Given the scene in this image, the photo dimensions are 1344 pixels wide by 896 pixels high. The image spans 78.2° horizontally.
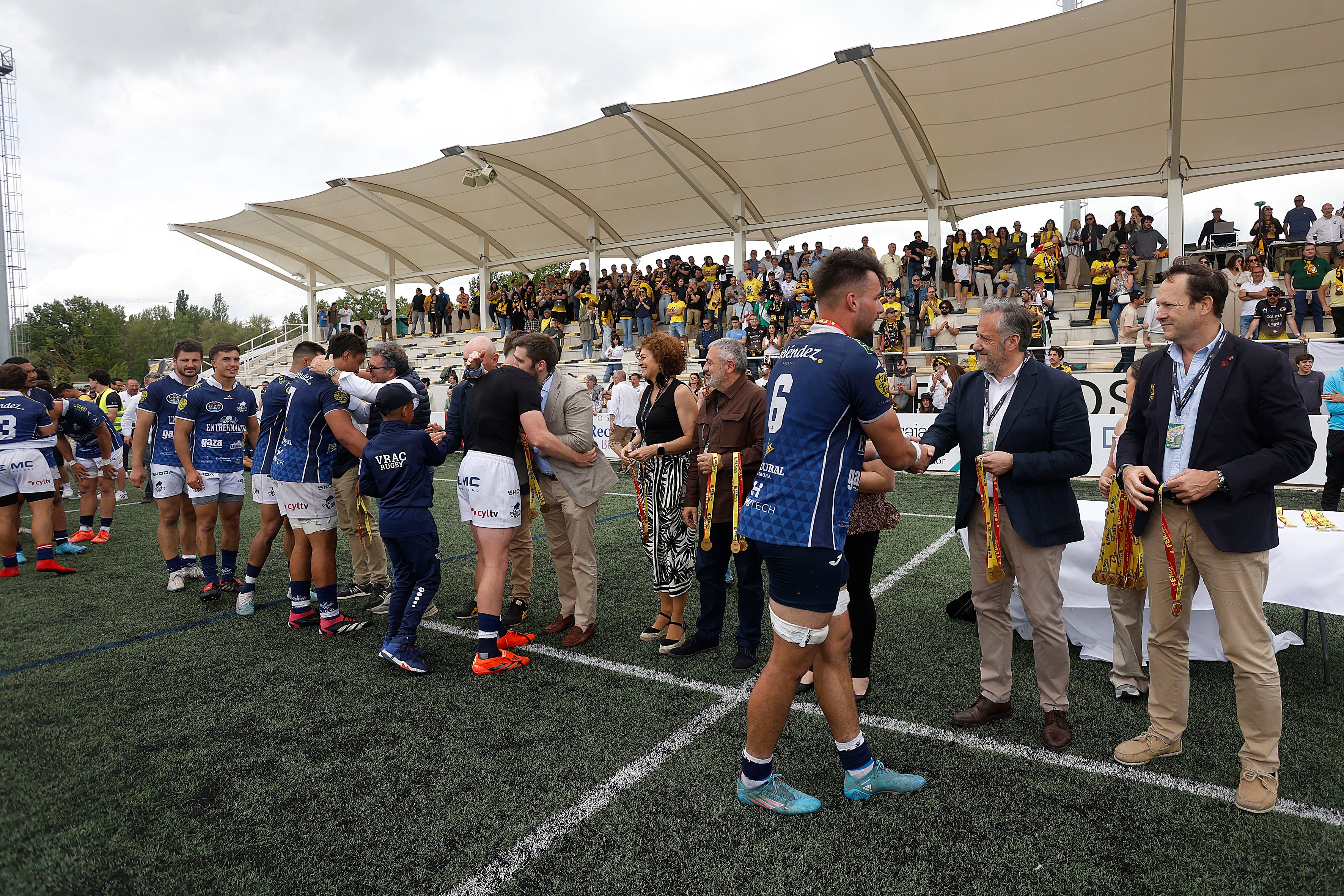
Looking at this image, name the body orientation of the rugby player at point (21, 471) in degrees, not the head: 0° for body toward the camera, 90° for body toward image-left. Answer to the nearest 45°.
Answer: approximately 180°

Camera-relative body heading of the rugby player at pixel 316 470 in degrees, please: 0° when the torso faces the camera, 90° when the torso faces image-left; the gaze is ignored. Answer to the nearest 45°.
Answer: approximately 225°

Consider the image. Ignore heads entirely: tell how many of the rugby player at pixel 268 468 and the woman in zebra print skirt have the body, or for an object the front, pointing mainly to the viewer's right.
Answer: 1

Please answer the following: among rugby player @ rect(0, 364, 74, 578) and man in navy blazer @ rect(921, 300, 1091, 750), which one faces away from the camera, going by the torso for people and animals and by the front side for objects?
the rugby player

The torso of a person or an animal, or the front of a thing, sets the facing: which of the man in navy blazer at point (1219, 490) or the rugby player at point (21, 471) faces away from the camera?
the rugby player

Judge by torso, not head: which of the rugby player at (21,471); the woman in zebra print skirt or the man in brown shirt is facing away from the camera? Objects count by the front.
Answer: the rugby player

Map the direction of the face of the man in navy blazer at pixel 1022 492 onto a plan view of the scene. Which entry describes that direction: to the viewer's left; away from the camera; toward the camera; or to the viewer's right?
to the viewer's left

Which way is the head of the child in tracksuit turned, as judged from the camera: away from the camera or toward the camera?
away from the camera

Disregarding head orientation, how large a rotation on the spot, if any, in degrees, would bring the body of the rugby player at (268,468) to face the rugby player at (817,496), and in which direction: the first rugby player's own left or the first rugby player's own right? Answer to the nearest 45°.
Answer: approximately 45° to the first rugby player's own right

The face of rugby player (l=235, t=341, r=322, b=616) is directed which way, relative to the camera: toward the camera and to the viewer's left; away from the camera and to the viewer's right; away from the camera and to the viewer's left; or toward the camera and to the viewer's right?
away from the camera and to the viewer's right

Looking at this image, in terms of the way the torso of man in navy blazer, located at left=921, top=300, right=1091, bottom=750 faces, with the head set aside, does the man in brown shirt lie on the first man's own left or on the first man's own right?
on the first man's own right

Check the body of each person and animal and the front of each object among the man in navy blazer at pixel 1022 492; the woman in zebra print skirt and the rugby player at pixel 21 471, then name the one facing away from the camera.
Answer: the rugby player

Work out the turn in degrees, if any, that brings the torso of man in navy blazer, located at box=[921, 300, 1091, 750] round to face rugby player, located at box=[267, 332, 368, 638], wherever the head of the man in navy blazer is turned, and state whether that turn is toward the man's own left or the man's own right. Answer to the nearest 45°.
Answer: approximately 45° to the man's own right
